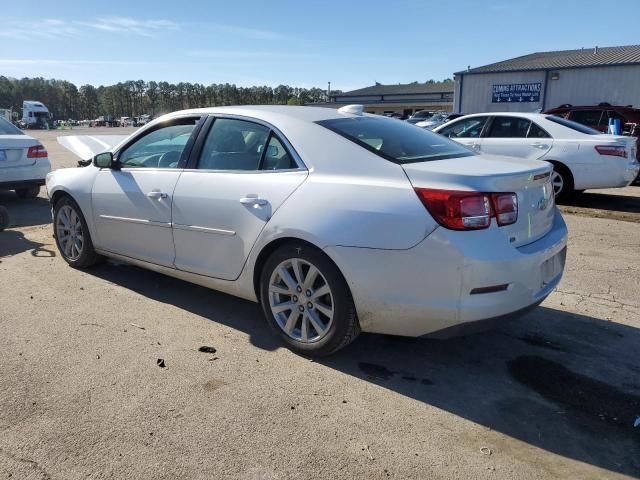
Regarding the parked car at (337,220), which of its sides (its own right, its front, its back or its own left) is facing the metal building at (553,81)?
right

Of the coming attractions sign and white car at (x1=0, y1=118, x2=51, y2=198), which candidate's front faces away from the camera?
the white car

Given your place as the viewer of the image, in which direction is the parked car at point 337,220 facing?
facing away from the viewer and to the left of the viewer

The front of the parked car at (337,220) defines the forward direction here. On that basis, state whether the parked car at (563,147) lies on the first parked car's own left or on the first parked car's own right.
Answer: on the first parked car's own right

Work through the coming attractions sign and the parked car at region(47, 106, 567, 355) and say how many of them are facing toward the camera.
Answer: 1

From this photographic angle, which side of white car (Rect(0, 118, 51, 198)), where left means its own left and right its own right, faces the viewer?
back

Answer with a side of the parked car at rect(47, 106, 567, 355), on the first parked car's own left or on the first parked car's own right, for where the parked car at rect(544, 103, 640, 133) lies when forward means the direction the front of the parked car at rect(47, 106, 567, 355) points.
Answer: on the first parked car's own right

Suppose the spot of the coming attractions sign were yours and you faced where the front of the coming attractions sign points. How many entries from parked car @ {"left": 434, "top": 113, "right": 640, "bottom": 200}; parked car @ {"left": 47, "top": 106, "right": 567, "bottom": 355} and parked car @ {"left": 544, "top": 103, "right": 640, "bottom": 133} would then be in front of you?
3

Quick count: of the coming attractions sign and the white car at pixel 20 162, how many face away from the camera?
1

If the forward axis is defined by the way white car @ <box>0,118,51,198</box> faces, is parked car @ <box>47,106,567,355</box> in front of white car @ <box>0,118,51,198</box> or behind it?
behind
